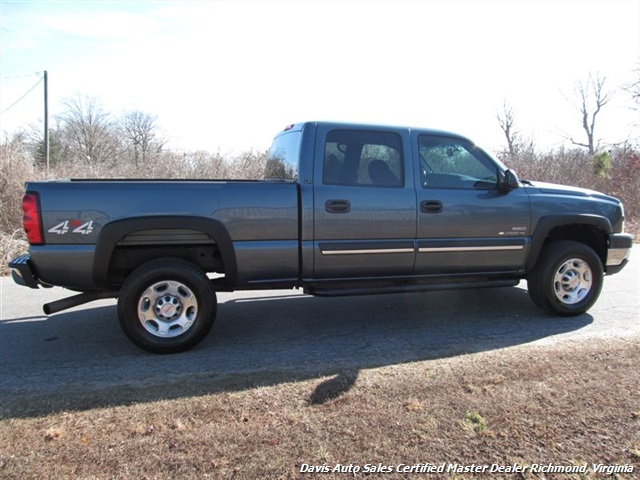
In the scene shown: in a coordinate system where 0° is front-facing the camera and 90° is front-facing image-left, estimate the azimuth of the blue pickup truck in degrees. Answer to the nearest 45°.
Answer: approximately 270°
